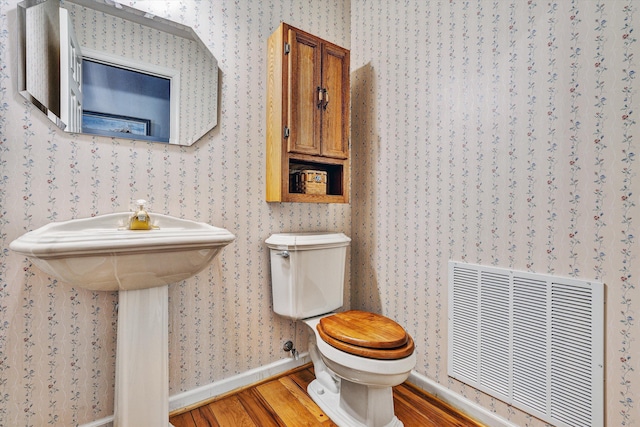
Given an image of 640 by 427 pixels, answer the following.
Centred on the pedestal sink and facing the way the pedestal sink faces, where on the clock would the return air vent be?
The return air vent is roughly at 10 o'clock from the pedestal sink.

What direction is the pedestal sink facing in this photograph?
toward the camera

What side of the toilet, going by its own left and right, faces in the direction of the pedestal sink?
right

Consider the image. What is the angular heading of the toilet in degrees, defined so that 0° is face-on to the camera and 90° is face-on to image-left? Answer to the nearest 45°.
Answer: approximately 315°

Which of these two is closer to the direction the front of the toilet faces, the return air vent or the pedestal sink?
the return air vent

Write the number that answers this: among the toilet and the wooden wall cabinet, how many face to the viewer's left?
0

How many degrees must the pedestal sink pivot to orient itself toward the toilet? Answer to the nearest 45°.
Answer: approximately 90° to its left

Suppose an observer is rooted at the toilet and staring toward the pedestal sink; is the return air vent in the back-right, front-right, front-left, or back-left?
back-left
